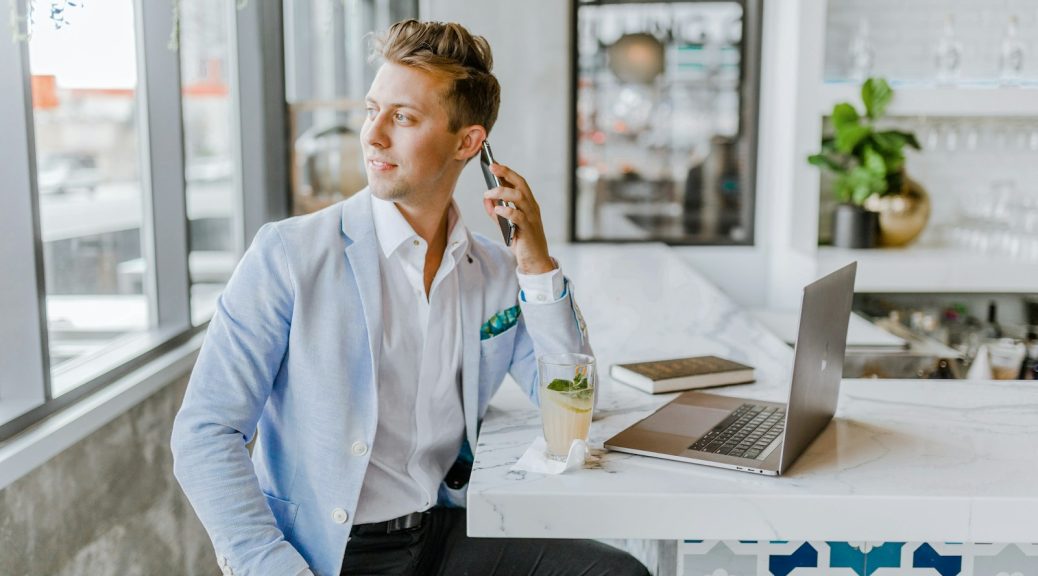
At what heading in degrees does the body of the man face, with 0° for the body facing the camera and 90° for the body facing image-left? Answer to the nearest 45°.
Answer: approximately 315°

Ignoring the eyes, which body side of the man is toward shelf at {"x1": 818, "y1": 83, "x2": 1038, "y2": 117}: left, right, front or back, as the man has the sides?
left

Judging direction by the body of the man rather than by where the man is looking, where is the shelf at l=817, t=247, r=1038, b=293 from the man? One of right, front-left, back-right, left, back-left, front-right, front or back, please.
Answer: left

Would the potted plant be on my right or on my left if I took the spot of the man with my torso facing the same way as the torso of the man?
on my left

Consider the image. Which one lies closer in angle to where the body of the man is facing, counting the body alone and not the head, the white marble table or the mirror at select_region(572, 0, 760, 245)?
the white marble table

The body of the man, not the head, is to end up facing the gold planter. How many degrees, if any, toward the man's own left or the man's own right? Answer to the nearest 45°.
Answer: approximately 90° to the man's own left

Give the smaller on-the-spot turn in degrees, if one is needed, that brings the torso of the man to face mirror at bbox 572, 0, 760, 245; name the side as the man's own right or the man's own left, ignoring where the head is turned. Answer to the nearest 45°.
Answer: approximately 135° to the man's own left
